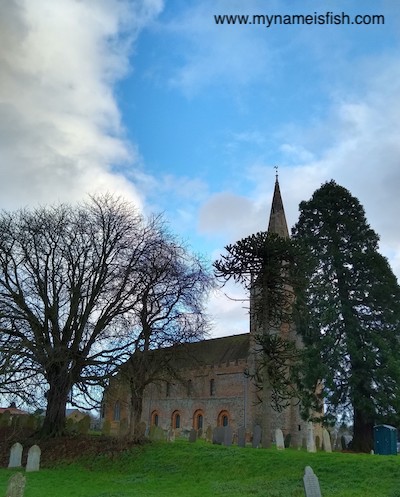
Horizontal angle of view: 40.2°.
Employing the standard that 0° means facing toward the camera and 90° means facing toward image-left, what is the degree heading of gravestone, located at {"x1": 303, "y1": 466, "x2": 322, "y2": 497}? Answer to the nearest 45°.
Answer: approximately 0°

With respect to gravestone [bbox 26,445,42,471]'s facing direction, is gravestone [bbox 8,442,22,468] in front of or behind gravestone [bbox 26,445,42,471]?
behind

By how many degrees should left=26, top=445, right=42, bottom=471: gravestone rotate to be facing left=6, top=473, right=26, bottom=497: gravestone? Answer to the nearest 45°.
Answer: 0° — it already faces it

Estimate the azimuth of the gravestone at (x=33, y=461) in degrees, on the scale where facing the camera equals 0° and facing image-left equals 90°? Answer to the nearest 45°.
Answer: approximately 0°

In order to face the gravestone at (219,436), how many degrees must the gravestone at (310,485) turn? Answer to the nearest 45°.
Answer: approximately 180°

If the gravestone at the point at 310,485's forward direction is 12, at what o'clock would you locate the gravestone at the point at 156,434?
the gravestone at the point at 156,434 is roughly at 5 o'clock from the gravestone at the point at 310,485.

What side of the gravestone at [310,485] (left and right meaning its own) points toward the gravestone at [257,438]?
back

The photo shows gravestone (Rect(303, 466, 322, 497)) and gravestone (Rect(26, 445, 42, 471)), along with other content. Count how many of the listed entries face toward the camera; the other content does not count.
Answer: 2

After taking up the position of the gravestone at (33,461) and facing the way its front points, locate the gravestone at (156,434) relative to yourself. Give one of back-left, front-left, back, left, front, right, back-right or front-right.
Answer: back-left

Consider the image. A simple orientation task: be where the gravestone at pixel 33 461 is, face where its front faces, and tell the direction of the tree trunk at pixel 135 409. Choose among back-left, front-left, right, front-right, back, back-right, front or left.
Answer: back-left

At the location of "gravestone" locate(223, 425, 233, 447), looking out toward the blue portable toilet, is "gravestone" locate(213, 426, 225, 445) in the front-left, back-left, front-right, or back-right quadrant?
back-left

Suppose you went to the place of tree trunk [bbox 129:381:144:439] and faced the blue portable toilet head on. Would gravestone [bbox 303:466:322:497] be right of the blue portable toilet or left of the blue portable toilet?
right

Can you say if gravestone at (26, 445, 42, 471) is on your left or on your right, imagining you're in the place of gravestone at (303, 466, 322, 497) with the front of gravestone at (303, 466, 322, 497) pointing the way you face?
on your right

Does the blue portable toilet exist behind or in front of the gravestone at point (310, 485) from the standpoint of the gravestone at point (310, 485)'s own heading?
behind
